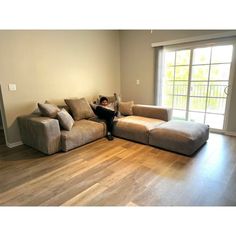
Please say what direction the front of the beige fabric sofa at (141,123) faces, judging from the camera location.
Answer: facing the viewer and to the left of the viewer

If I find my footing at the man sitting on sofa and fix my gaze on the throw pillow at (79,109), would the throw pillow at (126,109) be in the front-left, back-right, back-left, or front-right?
back-right

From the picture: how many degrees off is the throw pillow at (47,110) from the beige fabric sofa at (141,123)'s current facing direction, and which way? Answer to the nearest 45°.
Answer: approximately 45° to its right
